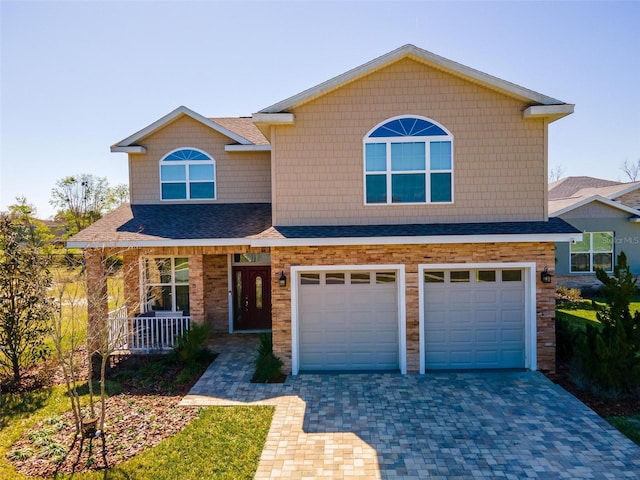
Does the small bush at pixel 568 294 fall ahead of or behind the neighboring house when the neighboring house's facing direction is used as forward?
ahead

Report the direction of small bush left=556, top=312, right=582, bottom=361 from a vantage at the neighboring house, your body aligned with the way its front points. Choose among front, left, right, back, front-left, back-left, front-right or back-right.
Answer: front

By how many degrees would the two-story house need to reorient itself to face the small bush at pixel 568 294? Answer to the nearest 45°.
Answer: approximately 135° to its left

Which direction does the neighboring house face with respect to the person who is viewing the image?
facing the viewer

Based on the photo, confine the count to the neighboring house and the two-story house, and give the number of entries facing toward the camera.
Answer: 2

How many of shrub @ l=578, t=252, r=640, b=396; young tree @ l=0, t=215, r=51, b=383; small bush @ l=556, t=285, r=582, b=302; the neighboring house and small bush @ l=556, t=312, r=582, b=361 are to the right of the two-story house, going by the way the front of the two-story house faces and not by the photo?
1

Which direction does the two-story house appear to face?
toward the camera

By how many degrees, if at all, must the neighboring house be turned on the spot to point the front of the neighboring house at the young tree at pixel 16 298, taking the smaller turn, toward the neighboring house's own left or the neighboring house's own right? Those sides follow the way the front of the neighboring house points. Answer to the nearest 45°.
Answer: approximately 45° to the neighboring house's own right

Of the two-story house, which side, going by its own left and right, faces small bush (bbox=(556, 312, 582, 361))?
left

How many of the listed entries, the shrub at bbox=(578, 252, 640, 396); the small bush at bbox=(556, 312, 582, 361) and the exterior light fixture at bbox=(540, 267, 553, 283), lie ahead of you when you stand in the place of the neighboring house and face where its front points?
3

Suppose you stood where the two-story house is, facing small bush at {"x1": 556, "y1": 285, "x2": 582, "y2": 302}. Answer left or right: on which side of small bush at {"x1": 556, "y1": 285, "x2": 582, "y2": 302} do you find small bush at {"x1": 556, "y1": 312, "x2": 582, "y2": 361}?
right

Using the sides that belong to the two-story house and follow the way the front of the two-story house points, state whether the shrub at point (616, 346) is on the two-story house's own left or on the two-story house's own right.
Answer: on the two-story house's own left

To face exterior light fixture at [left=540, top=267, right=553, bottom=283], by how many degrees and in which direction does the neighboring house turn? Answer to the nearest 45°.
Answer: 0° — it already faces it

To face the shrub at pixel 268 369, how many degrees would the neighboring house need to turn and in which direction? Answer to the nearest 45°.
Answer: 0° — it already faces it

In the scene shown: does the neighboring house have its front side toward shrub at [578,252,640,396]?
yes

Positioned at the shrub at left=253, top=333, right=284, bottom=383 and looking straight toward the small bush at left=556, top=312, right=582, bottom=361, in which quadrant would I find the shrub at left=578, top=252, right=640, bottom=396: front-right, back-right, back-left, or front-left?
front-right
